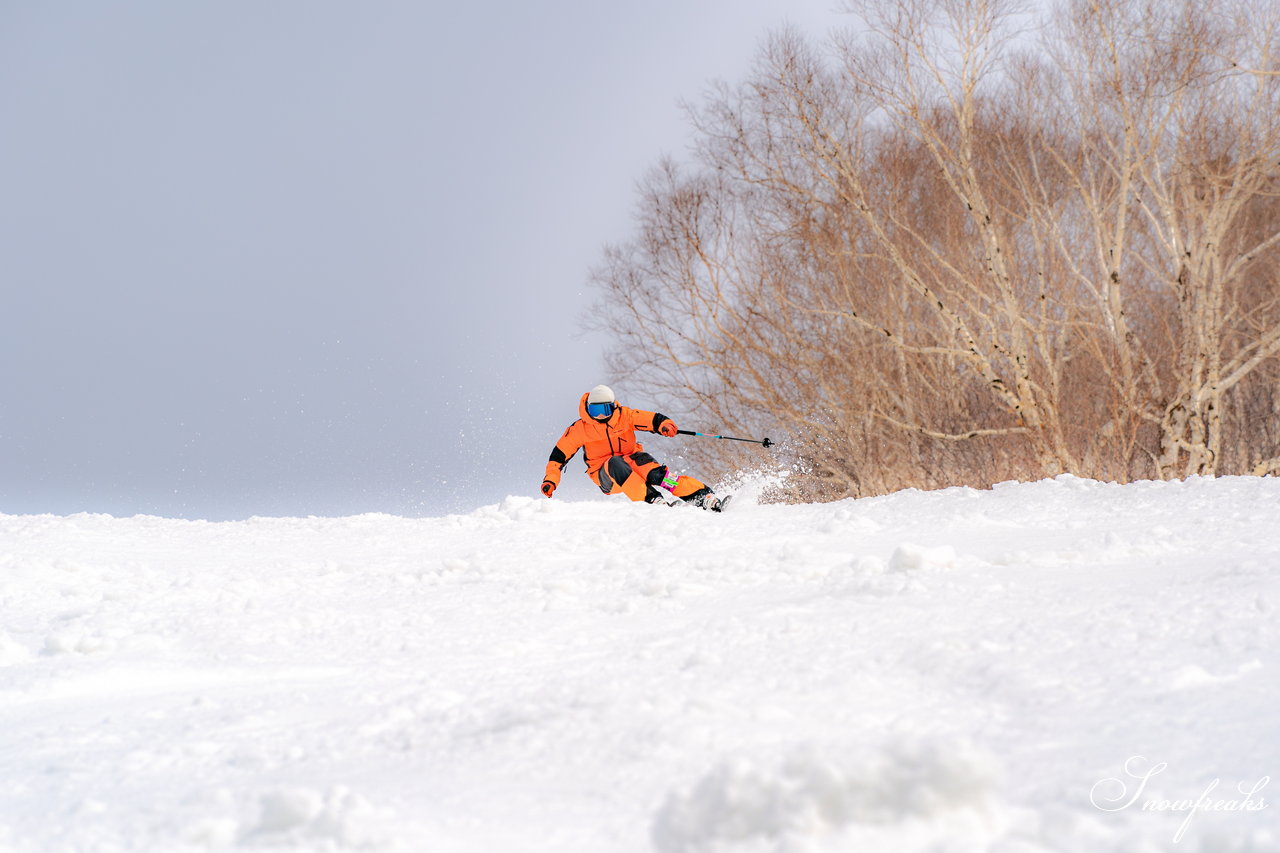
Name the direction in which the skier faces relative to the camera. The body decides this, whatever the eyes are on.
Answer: toward the camera

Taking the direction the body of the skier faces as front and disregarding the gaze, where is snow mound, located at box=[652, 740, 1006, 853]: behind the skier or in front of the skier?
in front
